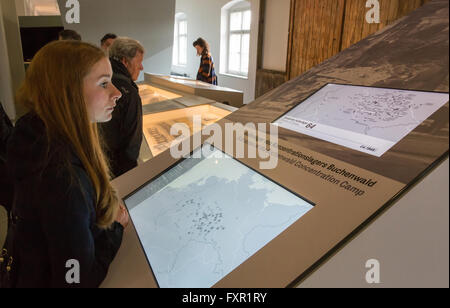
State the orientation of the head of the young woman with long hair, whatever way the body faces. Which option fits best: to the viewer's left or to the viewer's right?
to the viewer's right

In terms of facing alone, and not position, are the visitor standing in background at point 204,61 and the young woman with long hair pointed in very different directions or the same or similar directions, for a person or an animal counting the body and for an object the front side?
very different directions

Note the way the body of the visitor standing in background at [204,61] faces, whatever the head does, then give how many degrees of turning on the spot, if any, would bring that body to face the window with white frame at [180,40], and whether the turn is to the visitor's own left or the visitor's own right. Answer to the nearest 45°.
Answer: approximately 90° to the visitor's own right

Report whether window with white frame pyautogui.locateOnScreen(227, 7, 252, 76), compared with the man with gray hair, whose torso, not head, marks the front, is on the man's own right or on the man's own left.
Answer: on the man's own left

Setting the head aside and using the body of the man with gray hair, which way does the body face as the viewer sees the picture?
to the viewer's right

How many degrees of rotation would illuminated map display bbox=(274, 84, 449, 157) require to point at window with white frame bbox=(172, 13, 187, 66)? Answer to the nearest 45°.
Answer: approximately 90° to its right

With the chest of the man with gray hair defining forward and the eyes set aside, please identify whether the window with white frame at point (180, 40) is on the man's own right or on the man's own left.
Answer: on the man's own left

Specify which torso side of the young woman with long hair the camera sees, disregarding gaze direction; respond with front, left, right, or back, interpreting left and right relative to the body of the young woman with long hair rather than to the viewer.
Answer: right

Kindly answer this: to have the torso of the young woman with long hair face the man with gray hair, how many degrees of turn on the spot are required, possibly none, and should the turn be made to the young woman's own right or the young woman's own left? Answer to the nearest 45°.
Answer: approximately 90° to the young woman's own left

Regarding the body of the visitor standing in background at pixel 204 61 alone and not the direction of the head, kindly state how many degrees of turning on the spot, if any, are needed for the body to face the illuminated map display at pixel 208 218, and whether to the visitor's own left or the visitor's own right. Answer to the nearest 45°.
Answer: approximately 90° to the visitor's own left
